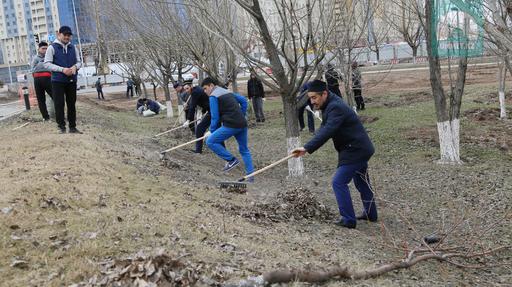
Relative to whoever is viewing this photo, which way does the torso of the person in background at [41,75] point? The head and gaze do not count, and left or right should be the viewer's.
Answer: facing the viewer and to the right of the viewer

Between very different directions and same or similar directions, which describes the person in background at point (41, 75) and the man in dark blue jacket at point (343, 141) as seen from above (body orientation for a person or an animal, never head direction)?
very different directions

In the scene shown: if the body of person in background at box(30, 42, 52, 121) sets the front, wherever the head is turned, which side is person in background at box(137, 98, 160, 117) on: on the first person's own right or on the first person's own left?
on the first person's own left

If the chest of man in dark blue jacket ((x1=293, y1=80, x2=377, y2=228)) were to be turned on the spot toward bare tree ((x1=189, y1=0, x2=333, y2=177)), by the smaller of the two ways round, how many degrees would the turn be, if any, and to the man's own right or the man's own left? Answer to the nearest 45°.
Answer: approximately 90° to the man's own right

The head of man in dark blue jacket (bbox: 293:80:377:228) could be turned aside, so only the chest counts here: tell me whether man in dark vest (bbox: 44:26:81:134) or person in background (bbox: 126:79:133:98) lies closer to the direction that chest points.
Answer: the man in dark vest

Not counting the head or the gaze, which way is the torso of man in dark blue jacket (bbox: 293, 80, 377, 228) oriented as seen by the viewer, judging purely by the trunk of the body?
to the viewer's left

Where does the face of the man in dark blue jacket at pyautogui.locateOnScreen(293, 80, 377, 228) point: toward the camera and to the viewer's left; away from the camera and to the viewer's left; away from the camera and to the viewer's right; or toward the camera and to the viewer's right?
toward the camera and to the viewer's left

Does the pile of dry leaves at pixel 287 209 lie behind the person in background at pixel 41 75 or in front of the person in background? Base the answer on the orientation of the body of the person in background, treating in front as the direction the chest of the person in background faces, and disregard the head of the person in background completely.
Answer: in front

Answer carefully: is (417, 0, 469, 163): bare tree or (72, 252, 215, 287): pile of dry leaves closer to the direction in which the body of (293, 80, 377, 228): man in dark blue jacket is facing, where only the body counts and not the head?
the pile of dry leaves

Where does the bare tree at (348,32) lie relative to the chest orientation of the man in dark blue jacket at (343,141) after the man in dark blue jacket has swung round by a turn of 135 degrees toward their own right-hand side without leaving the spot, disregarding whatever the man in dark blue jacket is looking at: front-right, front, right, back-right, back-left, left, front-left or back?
front-left
